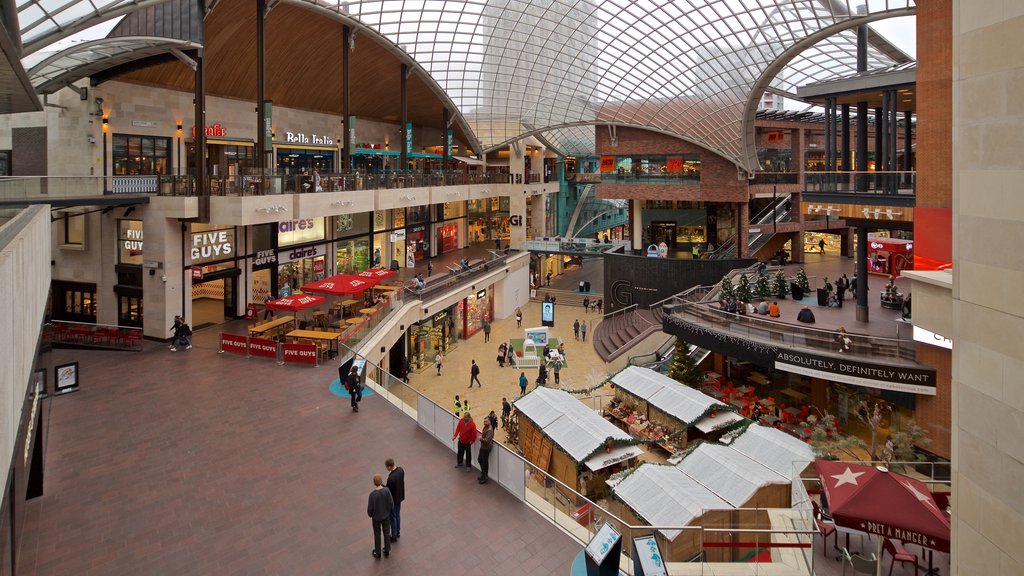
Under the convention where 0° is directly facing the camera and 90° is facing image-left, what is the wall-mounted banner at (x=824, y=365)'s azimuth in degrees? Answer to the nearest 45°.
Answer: approximately 45°

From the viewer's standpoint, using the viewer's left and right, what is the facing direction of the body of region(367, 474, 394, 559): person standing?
facing away from the viewer
